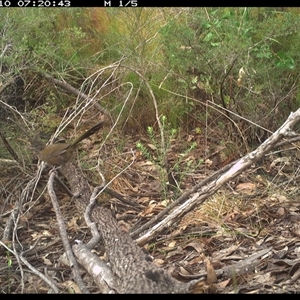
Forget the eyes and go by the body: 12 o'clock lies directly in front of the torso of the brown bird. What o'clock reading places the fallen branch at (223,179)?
The fallen branch is roughly at 7 o'clock from the brown bird.

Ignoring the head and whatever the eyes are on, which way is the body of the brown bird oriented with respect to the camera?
to the viewer's left
